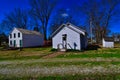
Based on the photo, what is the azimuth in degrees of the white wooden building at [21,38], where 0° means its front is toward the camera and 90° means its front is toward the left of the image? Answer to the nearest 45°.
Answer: approximately 45°

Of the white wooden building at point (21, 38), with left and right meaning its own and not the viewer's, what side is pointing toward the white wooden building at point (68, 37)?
left
